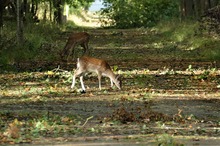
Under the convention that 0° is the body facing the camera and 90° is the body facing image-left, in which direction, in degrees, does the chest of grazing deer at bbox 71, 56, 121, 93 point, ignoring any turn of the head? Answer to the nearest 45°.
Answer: approximately 270°

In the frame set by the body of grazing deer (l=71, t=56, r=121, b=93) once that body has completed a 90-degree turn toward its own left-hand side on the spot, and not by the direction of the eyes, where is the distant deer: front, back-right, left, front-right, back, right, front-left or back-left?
front
